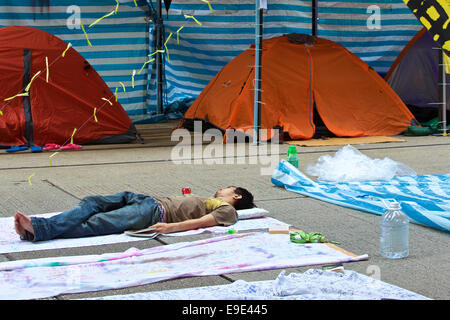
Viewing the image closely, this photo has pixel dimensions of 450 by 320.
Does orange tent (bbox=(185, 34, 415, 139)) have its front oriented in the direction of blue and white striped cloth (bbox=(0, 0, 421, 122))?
no

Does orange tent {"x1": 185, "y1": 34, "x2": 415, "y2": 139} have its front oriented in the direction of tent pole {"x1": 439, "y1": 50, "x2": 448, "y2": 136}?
no

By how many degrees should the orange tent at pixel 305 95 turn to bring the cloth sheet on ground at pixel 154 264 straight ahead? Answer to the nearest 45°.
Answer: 0° — it already faces it

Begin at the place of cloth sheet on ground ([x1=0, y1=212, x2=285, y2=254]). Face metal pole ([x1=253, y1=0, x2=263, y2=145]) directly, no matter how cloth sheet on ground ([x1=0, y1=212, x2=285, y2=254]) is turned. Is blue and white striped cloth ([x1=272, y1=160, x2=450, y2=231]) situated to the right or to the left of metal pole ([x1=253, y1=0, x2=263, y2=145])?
right

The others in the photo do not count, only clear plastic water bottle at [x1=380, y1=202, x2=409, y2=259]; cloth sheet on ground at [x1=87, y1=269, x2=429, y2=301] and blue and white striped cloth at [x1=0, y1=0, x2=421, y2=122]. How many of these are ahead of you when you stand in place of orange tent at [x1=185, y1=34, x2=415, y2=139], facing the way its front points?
2

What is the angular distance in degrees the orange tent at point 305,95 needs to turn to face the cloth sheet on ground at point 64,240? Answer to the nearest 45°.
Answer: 0° — it already faces it

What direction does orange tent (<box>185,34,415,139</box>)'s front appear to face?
toward the camera

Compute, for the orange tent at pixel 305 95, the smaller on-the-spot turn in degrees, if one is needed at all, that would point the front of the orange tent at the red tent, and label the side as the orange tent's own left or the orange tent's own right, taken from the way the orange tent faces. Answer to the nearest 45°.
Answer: approximately 45° to the orange tent's own right

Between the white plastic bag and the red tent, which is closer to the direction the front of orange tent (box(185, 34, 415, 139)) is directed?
the white plastic bag

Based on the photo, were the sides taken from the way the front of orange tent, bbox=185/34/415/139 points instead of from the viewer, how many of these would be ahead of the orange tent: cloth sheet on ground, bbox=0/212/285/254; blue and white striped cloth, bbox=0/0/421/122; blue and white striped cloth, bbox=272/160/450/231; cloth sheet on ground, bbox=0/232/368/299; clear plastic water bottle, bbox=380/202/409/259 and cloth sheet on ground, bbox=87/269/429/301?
5

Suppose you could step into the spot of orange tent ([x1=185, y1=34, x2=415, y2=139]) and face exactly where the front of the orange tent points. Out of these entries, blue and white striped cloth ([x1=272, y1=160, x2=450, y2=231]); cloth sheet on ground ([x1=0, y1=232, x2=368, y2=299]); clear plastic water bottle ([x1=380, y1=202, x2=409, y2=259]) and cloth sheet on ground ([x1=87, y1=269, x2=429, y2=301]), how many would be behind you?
0

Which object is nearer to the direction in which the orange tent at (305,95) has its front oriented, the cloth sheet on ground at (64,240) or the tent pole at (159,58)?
the cloth sheet on ground

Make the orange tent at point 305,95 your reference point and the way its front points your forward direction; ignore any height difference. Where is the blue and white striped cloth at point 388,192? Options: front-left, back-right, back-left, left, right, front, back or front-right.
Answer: front

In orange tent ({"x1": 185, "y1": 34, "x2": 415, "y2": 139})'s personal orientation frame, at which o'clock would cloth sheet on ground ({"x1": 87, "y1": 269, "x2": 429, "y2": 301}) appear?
The cloth sheet on ground is roughly at 12 o'clock from the orange tent.

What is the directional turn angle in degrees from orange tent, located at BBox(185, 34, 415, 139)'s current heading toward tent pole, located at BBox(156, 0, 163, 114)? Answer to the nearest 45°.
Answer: approximately 135° to its right

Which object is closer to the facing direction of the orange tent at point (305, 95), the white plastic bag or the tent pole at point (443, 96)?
the white plastic bag

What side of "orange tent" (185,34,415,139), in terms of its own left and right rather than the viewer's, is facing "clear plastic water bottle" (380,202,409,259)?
front
